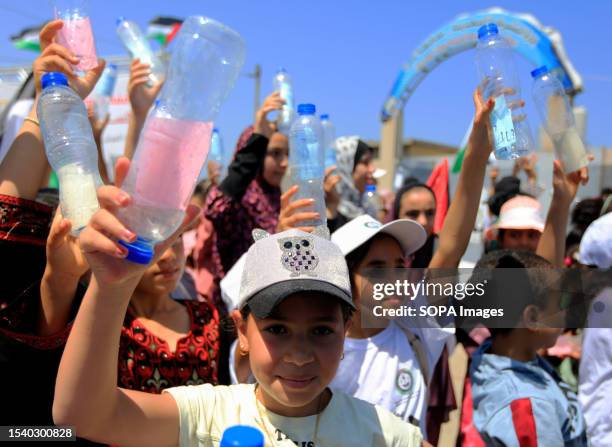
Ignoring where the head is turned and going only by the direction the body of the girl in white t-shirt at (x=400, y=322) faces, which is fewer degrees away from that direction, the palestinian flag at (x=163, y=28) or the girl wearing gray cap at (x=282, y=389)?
the girl wearing gray cap

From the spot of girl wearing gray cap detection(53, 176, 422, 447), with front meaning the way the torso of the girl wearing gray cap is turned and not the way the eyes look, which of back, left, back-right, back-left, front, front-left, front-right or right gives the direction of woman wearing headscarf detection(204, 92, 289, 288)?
back

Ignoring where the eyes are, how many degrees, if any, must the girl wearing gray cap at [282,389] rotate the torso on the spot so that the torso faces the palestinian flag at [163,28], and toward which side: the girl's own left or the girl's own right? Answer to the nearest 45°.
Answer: approximately 180°

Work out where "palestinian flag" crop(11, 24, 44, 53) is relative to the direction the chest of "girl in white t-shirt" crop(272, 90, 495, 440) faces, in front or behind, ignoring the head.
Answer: behind

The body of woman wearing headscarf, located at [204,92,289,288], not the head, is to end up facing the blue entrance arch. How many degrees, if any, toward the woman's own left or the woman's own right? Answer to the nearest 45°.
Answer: approximately 90° to the woman's own left

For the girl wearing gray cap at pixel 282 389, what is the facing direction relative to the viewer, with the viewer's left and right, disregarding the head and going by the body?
facing the viewer

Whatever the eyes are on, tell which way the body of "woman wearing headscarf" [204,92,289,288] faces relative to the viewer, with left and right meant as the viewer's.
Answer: facing the viewer and to the right of the viewer

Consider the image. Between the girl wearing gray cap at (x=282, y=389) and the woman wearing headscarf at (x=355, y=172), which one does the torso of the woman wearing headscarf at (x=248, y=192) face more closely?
the girl wearing gray cap

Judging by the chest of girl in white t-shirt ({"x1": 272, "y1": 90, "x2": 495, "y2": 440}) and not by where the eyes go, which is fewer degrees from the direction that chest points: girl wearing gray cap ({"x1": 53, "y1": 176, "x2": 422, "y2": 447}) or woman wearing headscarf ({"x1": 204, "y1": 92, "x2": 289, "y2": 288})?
the girl wearing gray cap
